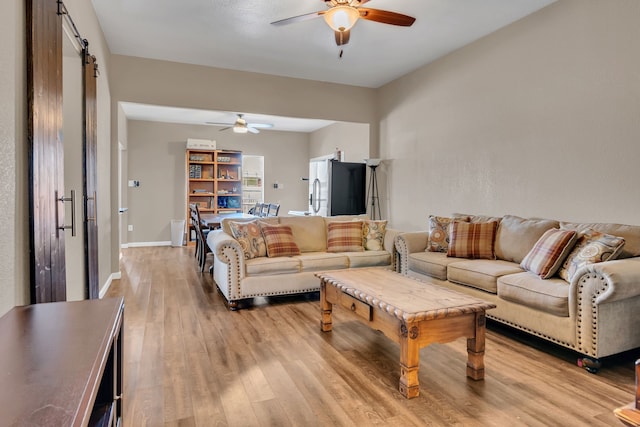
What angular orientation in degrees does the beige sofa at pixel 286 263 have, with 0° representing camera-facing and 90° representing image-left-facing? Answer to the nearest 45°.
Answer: approximately 315°

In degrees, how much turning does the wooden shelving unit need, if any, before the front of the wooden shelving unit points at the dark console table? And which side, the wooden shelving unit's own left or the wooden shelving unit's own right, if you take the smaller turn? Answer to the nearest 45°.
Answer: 0° — it already faces it

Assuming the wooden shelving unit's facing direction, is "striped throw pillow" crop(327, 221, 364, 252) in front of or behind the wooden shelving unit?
in front

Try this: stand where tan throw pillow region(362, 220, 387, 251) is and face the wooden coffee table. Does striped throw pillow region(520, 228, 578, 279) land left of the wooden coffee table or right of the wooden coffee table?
left

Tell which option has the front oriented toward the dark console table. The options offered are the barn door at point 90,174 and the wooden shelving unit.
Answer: the wooden shelving unit

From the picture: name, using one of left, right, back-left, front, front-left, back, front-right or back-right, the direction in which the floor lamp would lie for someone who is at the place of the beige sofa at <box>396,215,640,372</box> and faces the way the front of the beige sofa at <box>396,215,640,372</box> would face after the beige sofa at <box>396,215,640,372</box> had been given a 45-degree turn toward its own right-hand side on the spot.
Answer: front-right

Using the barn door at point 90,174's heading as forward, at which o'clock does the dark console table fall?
The dark console table is roughly at 3 o'clock from the barn door.

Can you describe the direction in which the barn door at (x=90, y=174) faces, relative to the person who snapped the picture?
facing to the right of the viewer

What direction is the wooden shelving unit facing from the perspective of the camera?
toward the camera

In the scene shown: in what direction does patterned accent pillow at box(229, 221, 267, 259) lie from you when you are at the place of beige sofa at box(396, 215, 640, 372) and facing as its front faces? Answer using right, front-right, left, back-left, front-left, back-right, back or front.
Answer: front-right

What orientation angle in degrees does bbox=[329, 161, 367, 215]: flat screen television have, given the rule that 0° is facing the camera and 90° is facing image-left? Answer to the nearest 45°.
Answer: approximately 315°

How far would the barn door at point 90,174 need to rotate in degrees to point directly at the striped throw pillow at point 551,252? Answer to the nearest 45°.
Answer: approximately 45° to its right

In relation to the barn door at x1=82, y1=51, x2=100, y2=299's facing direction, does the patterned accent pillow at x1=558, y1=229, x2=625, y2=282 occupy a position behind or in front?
in front

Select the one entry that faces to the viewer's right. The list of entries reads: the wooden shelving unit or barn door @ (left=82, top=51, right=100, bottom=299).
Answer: the barn door

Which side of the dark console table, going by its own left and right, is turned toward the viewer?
right

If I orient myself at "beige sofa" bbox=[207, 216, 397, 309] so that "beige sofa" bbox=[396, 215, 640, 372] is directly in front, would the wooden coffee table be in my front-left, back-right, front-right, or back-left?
front-right

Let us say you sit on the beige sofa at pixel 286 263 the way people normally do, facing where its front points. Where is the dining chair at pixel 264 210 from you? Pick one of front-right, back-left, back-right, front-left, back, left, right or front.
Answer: back-left

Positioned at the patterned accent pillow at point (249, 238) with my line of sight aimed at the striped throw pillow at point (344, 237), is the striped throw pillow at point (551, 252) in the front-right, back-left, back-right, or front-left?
front-right

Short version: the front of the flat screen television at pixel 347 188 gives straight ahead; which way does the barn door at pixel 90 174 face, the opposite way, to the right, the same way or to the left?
to the left

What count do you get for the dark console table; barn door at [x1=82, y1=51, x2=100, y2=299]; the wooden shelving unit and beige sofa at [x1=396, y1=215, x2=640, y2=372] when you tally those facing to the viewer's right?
2
